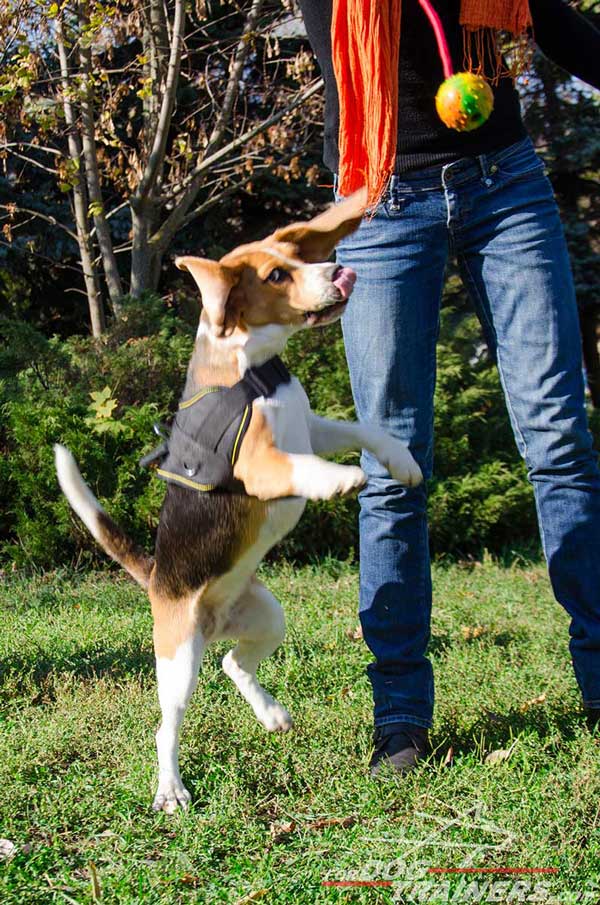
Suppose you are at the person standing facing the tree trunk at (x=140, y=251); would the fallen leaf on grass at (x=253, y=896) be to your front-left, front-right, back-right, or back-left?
back-left

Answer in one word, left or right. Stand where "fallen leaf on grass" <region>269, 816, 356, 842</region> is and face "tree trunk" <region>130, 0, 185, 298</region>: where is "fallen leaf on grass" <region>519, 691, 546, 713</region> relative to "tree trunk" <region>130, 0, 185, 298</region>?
right

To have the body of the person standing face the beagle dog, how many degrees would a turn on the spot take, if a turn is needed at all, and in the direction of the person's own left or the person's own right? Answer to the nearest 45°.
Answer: approximately 45° to the person's own right

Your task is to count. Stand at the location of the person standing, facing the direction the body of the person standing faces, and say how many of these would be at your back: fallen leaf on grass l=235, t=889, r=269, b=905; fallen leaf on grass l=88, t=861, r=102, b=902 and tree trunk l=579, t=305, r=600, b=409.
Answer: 1

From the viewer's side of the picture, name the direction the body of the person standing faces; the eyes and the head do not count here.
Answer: toward the camera

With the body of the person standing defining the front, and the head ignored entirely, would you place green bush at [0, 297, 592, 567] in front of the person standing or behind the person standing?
behind

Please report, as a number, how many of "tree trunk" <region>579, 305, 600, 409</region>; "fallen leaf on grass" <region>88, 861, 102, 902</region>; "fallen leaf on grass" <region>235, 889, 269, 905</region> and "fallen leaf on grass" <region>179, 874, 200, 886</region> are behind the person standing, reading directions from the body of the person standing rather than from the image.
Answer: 1

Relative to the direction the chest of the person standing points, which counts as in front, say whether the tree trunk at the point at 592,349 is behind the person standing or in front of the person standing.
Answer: behind

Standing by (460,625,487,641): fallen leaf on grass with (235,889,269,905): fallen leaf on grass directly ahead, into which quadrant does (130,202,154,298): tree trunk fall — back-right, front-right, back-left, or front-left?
back-right

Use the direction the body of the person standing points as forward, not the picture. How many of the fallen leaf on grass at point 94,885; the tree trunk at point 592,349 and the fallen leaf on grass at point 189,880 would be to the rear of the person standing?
1

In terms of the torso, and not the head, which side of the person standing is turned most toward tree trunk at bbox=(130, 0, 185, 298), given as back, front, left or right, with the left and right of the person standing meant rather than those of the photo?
back
